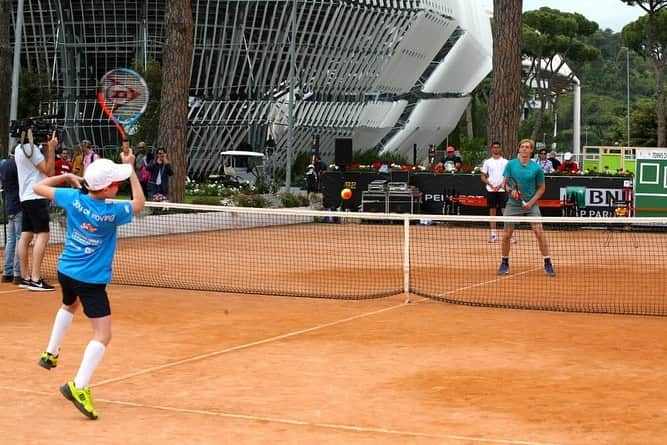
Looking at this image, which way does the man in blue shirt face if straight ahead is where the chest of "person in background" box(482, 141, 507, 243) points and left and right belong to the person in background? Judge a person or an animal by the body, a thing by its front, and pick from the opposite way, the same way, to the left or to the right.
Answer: the same way

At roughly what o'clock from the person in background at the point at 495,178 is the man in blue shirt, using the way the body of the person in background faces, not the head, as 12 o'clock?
The man in blue shirt is roughly at 12 o'clock from the person in background.

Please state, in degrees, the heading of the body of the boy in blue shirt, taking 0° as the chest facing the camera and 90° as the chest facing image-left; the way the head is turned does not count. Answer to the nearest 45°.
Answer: approximately 225°

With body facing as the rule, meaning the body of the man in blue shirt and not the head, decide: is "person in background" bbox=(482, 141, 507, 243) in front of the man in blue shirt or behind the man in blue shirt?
behind

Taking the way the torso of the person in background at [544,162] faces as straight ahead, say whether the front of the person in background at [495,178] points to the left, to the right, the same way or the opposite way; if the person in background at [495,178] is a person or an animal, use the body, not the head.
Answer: the same way

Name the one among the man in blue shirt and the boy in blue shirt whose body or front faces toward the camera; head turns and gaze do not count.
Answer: the man in blue shirt

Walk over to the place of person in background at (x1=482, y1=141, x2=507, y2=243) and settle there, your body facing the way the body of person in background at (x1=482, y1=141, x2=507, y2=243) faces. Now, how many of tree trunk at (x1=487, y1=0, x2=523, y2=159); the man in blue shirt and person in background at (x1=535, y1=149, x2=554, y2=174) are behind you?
2

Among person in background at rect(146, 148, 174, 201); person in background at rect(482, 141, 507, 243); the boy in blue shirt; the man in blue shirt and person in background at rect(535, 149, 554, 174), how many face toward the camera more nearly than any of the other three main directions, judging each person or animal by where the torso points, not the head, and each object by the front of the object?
4

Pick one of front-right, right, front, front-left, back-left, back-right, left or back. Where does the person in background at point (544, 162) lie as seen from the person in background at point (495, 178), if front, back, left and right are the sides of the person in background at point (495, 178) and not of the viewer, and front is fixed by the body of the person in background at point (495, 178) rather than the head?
back

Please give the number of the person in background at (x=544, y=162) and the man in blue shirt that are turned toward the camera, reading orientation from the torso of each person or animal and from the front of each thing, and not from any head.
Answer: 2

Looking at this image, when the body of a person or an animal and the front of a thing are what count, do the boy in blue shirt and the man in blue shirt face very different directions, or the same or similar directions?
very different directions

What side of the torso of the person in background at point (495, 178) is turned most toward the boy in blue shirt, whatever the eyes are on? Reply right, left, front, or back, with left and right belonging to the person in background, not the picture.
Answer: front

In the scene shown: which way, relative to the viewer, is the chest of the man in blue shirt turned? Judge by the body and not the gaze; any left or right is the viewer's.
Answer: facing the viewer

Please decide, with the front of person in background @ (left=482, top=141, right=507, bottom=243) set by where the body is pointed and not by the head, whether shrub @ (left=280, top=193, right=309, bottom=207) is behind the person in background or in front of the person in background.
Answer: behind

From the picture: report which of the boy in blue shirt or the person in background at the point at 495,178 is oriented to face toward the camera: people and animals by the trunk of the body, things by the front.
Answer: the person in background

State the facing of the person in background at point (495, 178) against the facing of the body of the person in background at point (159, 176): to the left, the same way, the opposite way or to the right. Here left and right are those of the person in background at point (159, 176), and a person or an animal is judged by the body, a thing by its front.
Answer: the same way

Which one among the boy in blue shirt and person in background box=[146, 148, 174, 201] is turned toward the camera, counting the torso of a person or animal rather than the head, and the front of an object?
the person in background

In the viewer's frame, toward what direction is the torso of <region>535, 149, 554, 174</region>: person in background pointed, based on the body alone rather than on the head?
toward the camera
